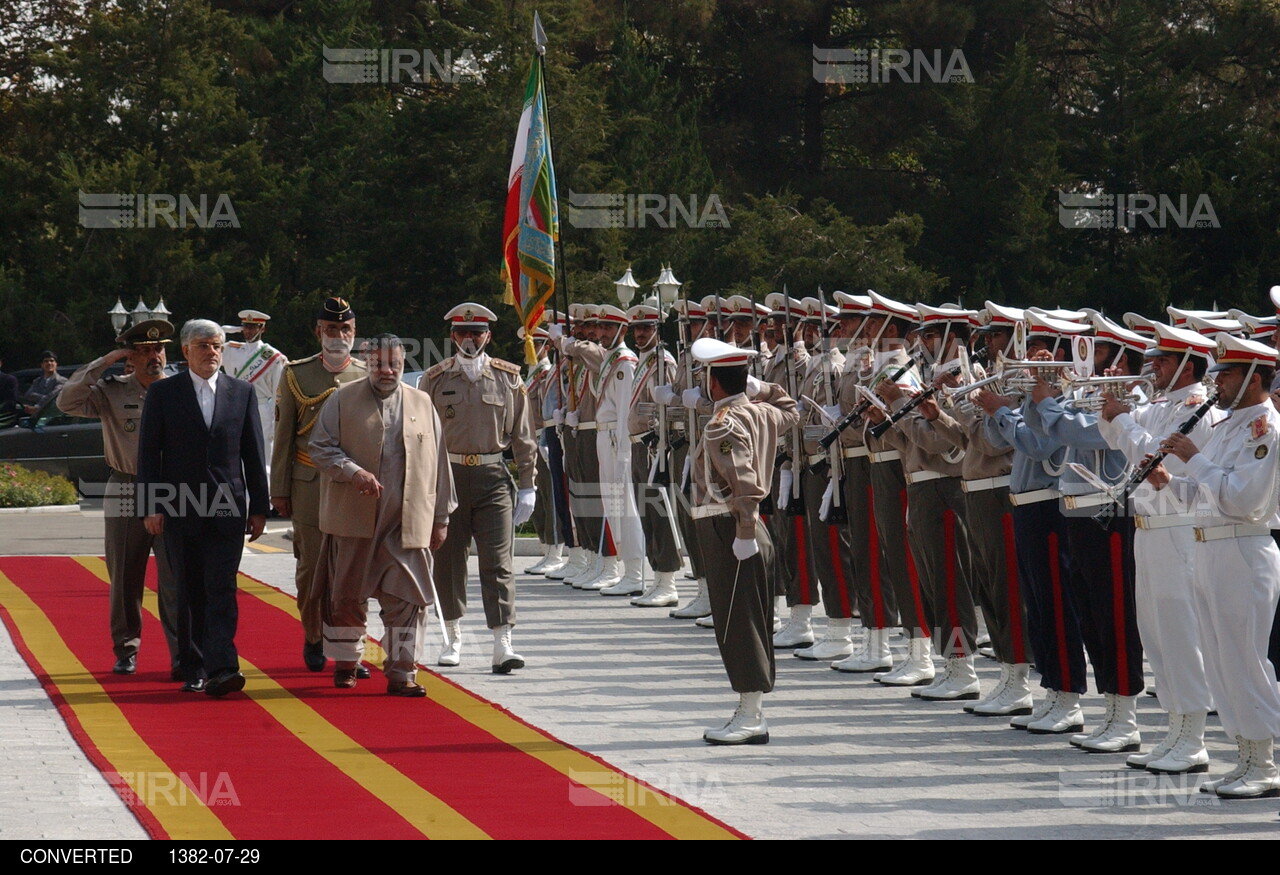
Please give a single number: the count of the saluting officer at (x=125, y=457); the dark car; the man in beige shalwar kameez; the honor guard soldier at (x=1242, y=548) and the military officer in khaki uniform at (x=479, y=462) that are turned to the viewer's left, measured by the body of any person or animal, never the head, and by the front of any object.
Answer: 2

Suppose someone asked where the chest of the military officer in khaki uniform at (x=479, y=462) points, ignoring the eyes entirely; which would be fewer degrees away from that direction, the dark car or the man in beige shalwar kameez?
the man in beige shalwar kameez

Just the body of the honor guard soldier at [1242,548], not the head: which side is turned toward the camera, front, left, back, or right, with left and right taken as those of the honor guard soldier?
left

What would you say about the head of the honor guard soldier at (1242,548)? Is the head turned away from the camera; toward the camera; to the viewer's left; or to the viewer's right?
to the viewer's left

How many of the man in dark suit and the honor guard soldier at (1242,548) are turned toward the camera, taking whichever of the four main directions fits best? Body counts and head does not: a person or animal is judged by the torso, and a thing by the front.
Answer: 1
